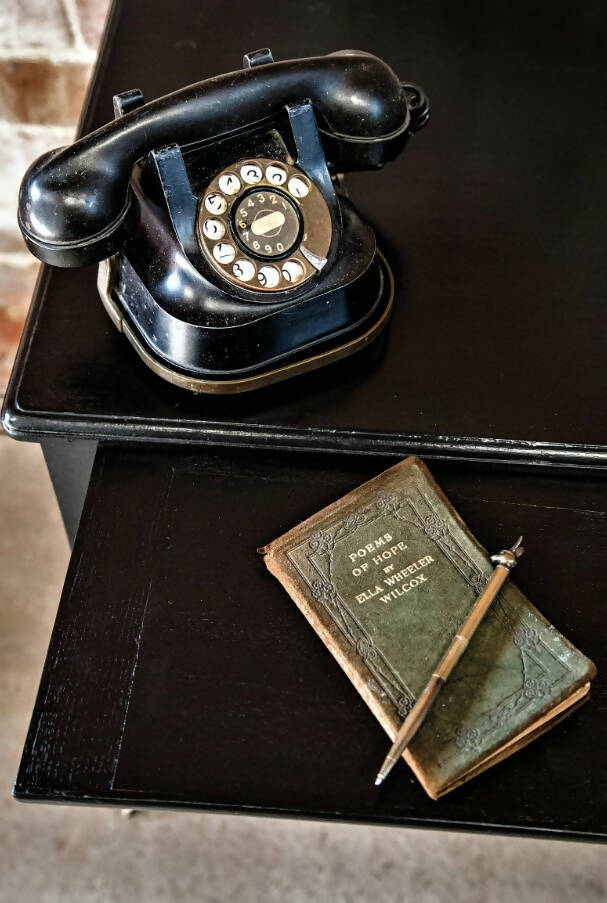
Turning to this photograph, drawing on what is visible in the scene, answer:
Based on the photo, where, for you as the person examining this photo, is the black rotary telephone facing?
facing the viewer and to the right of the viewer

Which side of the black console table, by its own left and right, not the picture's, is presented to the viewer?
front
